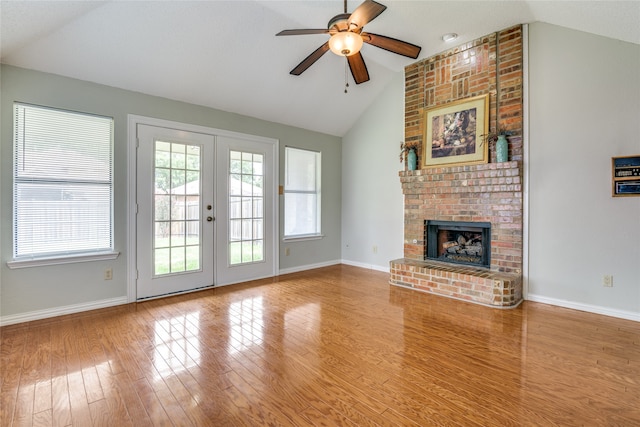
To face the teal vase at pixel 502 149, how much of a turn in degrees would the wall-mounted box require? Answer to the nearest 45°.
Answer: approximately 90° to its right

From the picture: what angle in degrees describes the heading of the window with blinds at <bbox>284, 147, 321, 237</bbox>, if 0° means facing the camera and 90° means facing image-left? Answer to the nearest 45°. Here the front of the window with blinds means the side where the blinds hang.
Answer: approximately 315°

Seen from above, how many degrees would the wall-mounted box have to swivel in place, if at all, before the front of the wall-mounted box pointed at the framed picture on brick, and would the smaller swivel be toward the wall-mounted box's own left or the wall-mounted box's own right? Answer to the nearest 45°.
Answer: approximately 90° to the wall-mounted box's own right

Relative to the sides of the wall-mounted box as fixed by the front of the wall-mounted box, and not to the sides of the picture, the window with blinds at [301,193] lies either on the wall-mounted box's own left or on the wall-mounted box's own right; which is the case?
on the wall-mounted box's own right

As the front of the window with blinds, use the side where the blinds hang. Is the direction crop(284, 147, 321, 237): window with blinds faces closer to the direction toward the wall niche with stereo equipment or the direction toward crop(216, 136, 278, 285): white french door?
the wall niche with stereo equipment

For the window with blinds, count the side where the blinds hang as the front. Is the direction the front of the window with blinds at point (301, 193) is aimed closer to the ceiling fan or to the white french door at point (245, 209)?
the ceiling fan

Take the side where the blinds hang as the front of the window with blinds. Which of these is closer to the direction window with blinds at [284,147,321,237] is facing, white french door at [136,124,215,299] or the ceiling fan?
the ceiling fan

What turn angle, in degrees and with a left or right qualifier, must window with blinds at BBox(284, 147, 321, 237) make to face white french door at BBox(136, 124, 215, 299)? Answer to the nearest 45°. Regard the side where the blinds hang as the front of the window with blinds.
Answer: approximately 90° to its right

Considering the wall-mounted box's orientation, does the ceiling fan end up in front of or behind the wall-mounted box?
in front

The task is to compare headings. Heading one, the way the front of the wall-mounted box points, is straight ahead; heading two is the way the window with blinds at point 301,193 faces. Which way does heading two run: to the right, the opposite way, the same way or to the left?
to the left

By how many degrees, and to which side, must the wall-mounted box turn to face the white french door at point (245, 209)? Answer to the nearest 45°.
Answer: approximately 45° to its right

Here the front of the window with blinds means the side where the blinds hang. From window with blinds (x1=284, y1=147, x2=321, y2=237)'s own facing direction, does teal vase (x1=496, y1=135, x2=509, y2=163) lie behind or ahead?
ahead

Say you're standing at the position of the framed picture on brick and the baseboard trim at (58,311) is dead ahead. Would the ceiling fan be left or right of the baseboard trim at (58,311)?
left
